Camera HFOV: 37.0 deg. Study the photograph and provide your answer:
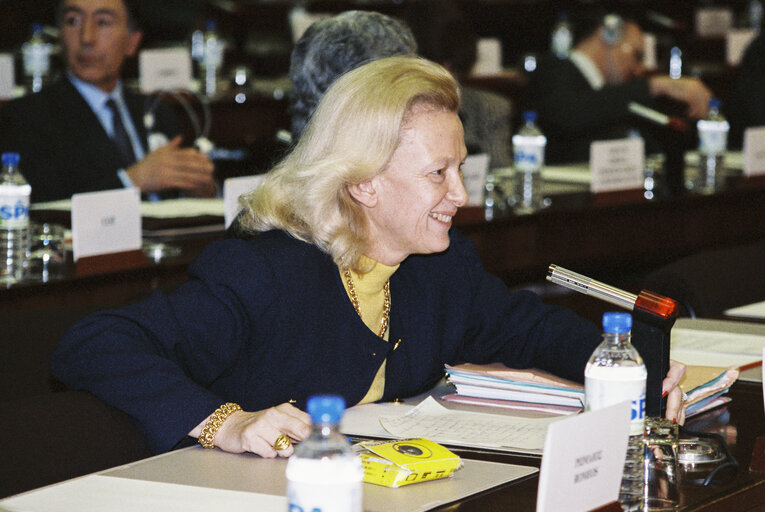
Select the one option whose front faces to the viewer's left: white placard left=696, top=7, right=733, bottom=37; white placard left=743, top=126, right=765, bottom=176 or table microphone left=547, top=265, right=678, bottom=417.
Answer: the table microphone

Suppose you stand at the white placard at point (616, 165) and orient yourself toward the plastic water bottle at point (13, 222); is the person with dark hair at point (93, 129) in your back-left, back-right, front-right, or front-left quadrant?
front-right

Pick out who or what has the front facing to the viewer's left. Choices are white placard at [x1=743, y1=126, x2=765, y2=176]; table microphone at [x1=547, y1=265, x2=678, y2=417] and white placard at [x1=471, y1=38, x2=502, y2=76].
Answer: the table microphone

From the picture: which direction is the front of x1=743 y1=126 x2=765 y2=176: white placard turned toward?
toward the camera

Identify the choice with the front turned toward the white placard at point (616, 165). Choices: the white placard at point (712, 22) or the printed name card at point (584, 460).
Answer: the white placard at point (712, 22)

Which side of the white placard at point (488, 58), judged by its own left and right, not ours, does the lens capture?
front

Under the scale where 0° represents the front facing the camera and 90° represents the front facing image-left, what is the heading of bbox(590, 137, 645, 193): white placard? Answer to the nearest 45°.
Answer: approximately 0°

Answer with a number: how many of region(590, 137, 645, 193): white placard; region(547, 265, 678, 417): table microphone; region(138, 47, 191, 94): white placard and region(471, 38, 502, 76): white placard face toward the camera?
3

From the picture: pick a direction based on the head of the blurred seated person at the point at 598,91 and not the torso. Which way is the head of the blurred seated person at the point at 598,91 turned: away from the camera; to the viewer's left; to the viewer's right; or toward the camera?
to the viewer's right

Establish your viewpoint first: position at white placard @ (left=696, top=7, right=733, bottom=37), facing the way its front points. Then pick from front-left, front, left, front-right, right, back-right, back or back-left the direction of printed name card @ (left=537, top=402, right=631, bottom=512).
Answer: front

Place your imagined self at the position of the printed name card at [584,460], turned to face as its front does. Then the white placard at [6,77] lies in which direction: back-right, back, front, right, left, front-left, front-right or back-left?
back

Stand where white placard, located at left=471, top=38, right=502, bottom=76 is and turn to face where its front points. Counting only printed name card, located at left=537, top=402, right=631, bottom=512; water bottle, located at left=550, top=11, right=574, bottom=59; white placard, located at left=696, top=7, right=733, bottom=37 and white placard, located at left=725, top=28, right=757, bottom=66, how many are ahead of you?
1

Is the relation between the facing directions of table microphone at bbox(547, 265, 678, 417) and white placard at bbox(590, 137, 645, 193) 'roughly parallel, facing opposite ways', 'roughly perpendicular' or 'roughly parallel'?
roughly perpendicular

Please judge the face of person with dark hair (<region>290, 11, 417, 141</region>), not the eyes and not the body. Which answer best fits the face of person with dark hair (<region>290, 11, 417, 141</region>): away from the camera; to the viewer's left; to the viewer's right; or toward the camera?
away from the camera

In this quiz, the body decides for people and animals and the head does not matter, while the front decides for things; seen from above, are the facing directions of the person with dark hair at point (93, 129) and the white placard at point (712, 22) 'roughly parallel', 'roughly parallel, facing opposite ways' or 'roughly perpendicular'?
roughly parallel

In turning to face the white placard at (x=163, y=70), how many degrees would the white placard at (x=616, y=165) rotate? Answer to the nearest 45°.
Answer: approximately 135° to its right

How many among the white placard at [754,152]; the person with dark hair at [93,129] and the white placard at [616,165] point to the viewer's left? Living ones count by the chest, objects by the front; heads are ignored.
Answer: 0

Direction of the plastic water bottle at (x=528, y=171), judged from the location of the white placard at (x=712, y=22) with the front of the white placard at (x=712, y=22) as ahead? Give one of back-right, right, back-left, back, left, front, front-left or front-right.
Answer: front

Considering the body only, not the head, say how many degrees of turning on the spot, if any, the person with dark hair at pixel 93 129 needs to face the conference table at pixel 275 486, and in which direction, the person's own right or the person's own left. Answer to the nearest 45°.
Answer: approximately 45° to the person's own right

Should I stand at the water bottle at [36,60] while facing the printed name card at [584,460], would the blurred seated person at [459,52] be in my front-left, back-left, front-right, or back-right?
front-left
